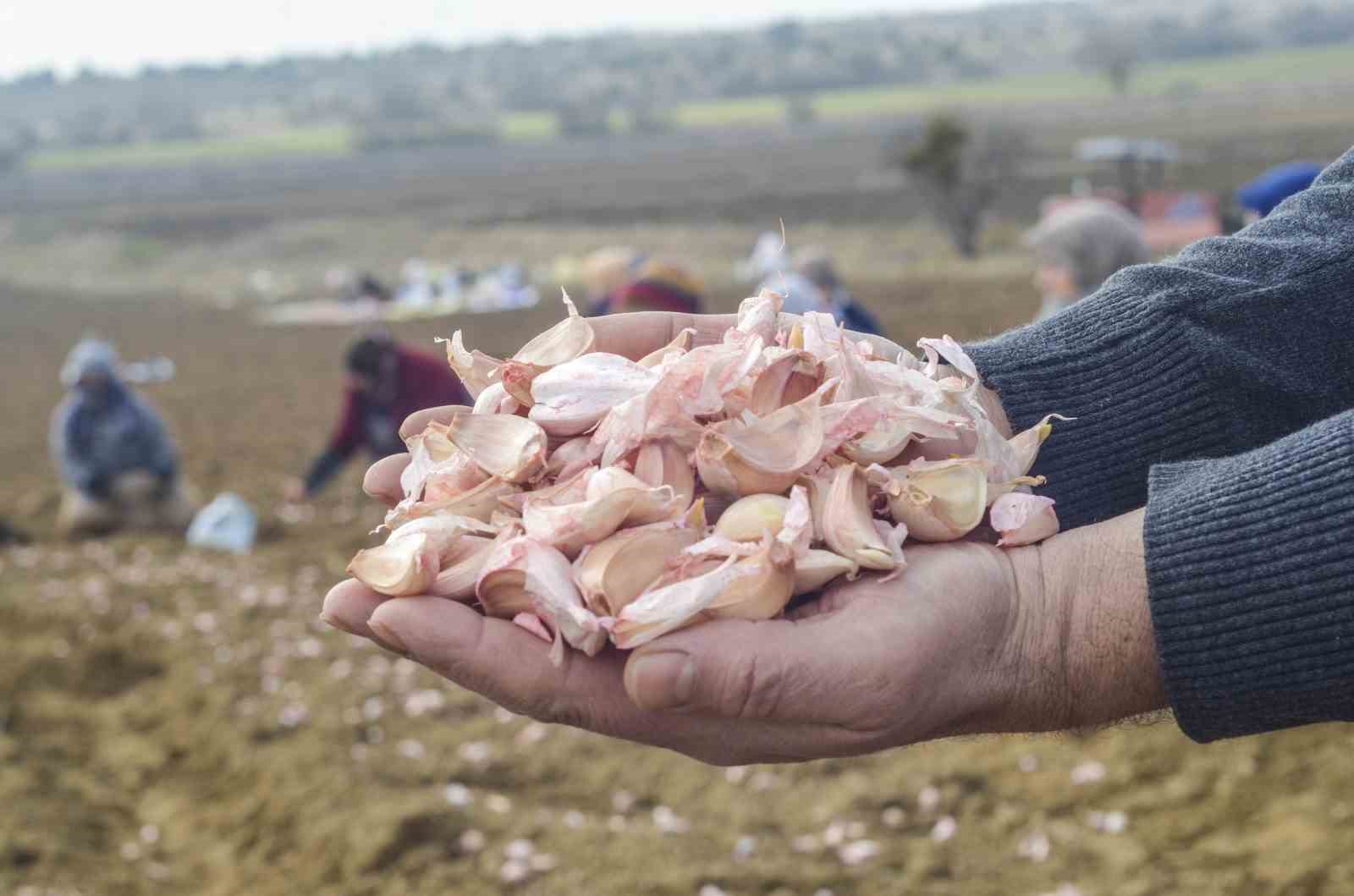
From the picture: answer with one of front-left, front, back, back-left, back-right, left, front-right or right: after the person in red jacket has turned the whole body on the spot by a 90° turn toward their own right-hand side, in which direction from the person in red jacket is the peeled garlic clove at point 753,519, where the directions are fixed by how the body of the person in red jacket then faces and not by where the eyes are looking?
back-left

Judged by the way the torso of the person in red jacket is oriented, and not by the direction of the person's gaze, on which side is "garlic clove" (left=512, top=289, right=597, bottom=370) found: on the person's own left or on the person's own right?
on the person's own left

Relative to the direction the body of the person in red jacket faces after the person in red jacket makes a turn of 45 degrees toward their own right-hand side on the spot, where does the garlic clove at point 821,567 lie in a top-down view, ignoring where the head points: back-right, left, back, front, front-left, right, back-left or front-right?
left

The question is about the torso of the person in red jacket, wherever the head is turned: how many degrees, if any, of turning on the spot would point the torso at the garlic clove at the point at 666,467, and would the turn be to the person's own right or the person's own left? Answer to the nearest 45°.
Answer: approximately 45° to the person's own left

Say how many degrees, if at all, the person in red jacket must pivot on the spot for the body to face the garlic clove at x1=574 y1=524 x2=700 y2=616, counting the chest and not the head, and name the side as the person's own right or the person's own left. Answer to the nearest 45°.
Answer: approximately 45° to the person's own left

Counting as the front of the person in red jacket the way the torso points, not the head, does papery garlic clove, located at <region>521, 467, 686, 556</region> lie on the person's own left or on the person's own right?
on the person's own left

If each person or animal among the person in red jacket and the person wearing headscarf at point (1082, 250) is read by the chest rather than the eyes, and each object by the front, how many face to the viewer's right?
0

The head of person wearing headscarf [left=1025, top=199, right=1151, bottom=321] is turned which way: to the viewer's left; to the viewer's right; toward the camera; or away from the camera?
to the viewer's left
